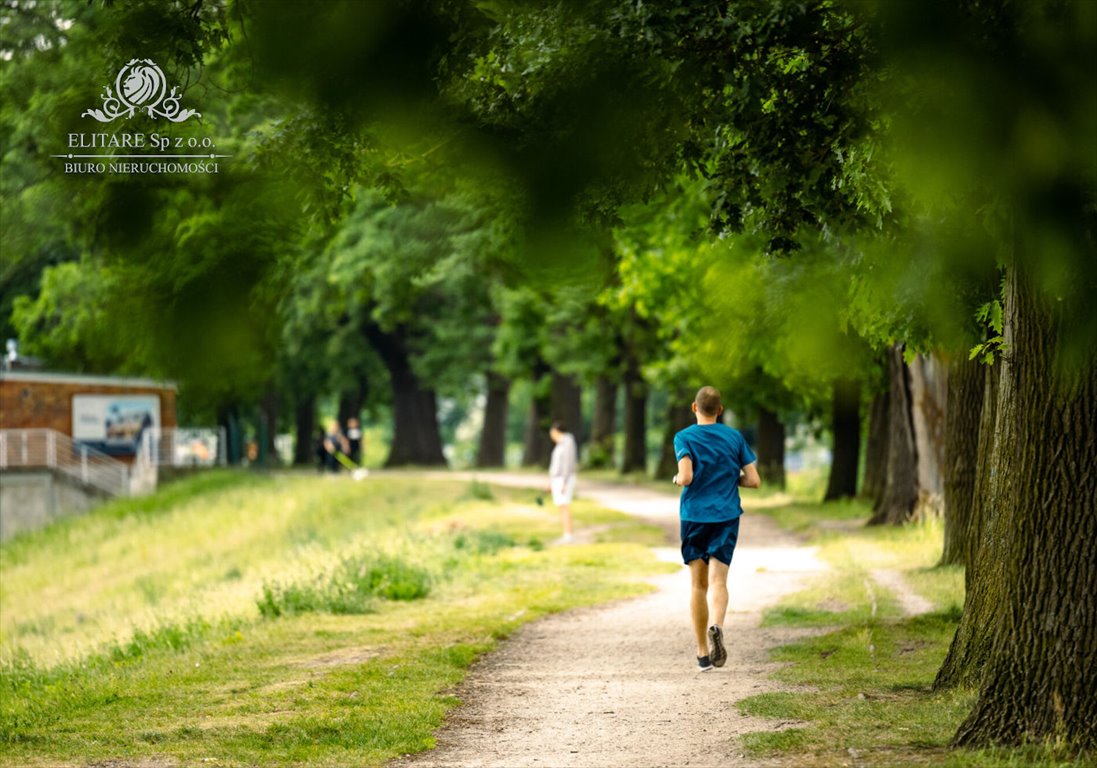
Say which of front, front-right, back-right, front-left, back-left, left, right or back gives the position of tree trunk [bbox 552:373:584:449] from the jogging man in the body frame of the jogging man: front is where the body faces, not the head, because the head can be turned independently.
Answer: front

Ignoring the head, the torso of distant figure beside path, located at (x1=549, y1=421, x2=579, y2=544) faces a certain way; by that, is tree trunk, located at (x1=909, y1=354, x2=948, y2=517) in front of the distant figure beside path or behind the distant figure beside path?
behind

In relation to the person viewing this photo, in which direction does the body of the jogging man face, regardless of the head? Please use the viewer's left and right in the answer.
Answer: facing away from the viewer

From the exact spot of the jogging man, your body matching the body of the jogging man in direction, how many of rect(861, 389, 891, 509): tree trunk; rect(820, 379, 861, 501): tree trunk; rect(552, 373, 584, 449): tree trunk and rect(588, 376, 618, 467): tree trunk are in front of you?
4

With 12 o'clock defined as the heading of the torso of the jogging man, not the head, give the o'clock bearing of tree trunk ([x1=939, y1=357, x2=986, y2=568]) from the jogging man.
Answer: The tree trunk is roughly at 1 o'clock from the jogging man.

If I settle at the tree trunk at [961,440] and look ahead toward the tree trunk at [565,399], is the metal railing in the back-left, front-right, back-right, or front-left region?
front-left

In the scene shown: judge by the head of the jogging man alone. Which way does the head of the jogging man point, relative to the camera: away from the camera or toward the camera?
away from the camera

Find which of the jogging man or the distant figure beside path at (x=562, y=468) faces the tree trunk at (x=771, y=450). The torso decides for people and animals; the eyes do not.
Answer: the jogging man

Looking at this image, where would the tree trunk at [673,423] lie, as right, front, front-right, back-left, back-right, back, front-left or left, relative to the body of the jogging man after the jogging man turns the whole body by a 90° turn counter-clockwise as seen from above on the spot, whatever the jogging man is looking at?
right
